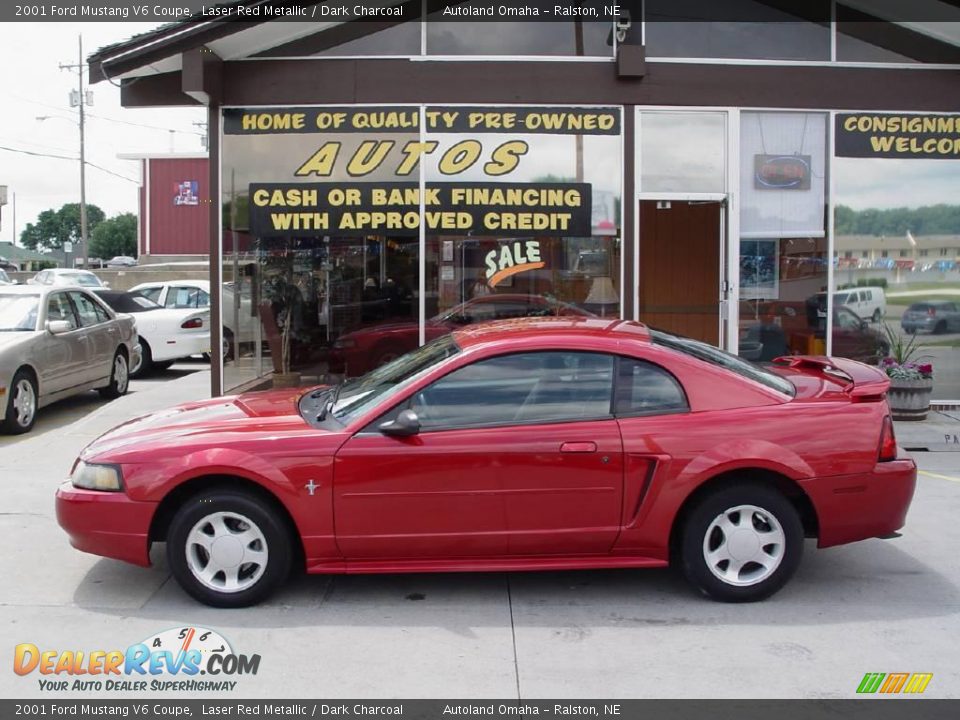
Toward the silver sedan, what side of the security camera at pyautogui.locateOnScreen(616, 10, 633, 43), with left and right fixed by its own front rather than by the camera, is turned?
right

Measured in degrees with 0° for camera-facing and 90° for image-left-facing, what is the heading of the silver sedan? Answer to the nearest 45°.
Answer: approximately 45°

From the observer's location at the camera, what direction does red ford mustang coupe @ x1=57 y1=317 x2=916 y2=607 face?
facing to the left of the viewer

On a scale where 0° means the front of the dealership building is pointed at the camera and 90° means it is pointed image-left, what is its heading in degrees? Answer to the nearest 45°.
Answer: approximately 0°

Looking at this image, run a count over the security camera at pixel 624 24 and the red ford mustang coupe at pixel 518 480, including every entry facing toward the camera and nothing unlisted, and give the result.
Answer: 1

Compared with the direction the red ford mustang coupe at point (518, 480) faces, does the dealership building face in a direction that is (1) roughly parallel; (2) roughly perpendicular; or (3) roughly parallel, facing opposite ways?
roughly perpendicular

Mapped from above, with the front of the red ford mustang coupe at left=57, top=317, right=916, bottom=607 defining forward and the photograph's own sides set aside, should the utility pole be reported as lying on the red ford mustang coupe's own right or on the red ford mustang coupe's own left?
on the red ford mustang coupe's own right
